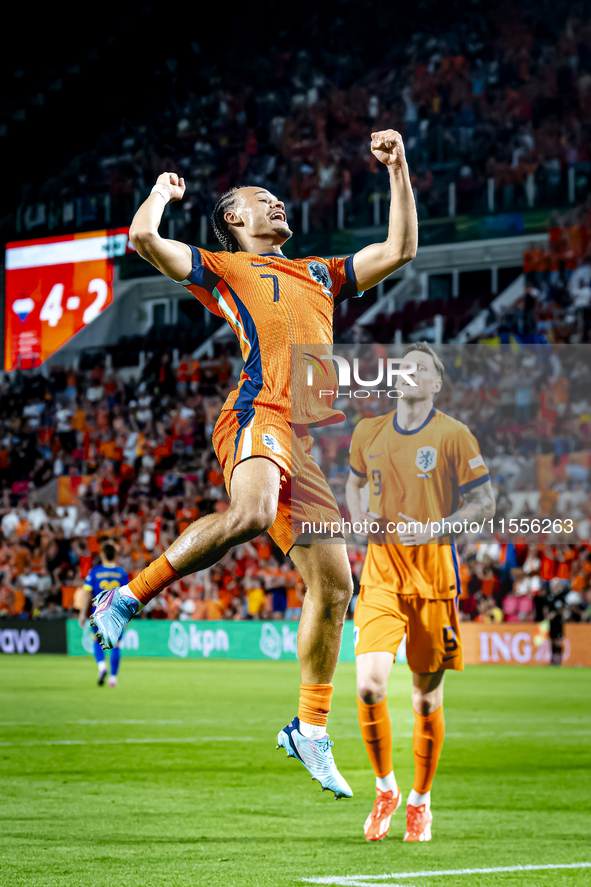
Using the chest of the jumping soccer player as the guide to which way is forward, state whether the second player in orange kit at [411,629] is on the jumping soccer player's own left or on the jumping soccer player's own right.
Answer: on the jumping soccer player's own left

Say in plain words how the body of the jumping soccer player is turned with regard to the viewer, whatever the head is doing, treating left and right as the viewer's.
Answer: facing the viewer and to the right of the viewer

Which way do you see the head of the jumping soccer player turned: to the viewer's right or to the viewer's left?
to the viewer's right
